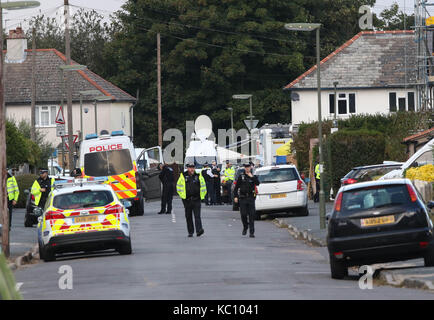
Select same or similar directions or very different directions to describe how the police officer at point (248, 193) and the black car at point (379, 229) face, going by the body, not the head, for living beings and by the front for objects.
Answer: very different directions

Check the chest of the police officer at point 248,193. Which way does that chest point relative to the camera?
toward the camera

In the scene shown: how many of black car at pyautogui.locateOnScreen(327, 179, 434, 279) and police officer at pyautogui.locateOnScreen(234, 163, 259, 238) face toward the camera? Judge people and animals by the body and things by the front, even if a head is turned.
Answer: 1

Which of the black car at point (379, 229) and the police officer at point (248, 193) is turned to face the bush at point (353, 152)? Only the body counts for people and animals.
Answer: the black car

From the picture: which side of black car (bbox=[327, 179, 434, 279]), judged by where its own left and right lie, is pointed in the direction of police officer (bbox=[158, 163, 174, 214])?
front

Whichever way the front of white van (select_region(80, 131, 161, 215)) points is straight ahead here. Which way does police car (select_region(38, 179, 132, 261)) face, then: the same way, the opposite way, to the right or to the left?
the same way

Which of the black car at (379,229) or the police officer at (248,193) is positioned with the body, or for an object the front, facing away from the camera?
the black car

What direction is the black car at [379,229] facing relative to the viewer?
away from the camera

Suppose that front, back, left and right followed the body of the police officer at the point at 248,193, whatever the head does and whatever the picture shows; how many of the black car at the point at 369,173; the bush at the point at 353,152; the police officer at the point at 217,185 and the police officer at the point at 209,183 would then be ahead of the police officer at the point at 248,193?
0
